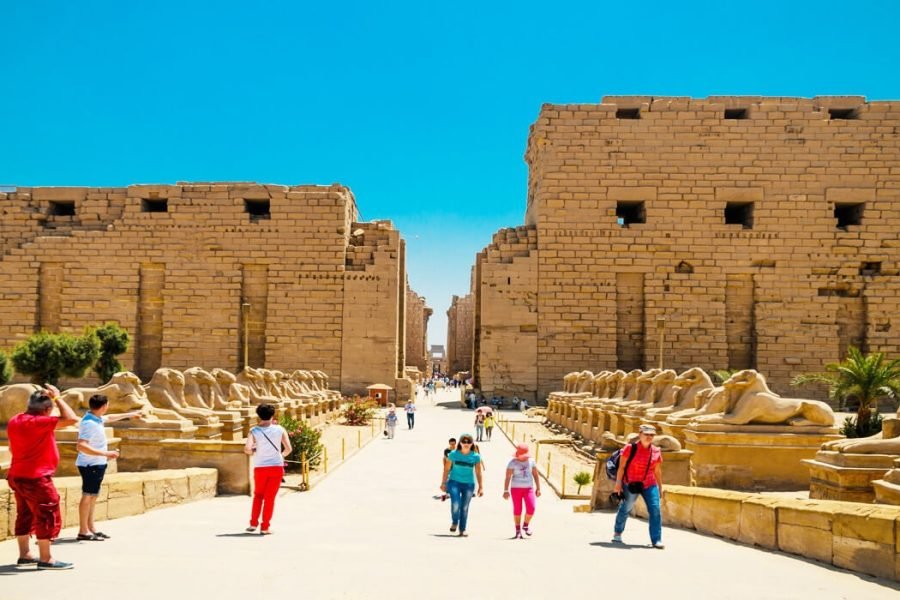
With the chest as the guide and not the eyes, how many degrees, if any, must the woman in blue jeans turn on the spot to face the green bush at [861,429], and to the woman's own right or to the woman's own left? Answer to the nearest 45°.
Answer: approximately 135° to the woman's own left

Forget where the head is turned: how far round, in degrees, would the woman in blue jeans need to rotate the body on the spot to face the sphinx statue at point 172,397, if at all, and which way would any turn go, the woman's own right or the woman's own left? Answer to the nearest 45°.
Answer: approximately 135° to the woman's own right

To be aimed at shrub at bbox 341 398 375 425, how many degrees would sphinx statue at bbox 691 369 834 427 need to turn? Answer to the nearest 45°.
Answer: approximately 45° to its right

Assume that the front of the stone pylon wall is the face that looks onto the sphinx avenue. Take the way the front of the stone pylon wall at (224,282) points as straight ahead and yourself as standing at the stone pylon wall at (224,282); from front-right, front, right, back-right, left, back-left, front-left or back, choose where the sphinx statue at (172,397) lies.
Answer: front

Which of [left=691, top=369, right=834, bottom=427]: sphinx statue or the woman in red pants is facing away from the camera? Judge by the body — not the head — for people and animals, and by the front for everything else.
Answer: the woman in red pants

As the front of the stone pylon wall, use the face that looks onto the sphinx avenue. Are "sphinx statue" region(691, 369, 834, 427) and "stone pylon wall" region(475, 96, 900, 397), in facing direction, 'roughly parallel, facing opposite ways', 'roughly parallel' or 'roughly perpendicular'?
roughly perpendicular

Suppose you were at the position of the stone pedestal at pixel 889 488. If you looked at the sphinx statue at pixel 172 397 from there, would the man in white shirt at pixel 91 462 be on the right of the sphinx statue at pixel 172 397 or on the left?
left

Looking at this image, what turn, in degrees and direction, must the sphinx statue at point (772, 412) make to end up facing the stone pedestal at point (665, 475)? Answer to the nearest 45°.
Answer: approximately 45° to its left

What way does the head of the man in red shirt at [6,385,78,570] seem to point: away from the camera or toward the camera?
away from the camera

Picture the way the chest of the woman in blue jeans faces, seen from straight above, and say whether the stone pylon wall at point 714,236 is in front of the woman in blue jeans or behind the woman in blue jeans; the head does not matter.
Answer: behind

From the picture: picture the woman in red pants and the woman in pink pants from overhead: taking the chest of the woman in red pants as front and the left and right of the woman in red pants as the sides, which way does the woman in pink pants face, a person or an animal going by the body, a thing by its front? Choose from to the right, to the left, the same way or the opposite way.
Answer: the opposite way

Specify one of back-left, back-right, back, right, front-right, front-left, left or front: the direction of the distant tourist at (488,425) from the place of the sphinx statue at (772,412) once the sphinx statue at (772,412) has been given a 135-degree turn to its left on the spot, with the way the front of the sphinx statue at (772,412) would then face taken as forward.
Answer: back

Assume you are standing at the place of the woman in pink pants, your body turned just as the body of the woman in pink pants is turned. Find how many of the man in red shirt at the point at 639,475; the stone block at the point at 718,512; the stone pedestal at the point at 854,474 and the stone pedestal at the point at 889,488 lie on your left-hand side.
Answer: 4

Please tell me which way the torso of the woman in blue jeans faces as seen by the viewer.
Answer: toward the camera

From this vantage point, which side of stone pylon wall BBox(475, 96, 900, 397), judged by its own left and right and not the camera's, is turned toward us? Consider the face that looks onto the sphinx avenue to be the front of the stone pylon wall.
front

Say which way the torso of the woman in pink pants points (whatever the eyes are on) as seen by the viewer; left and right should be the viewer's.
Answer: facing the viewer

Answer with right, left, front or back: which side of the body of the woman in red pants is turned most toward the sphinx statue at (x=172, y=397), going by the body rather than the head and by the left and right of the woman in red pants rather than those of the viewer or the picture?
front
